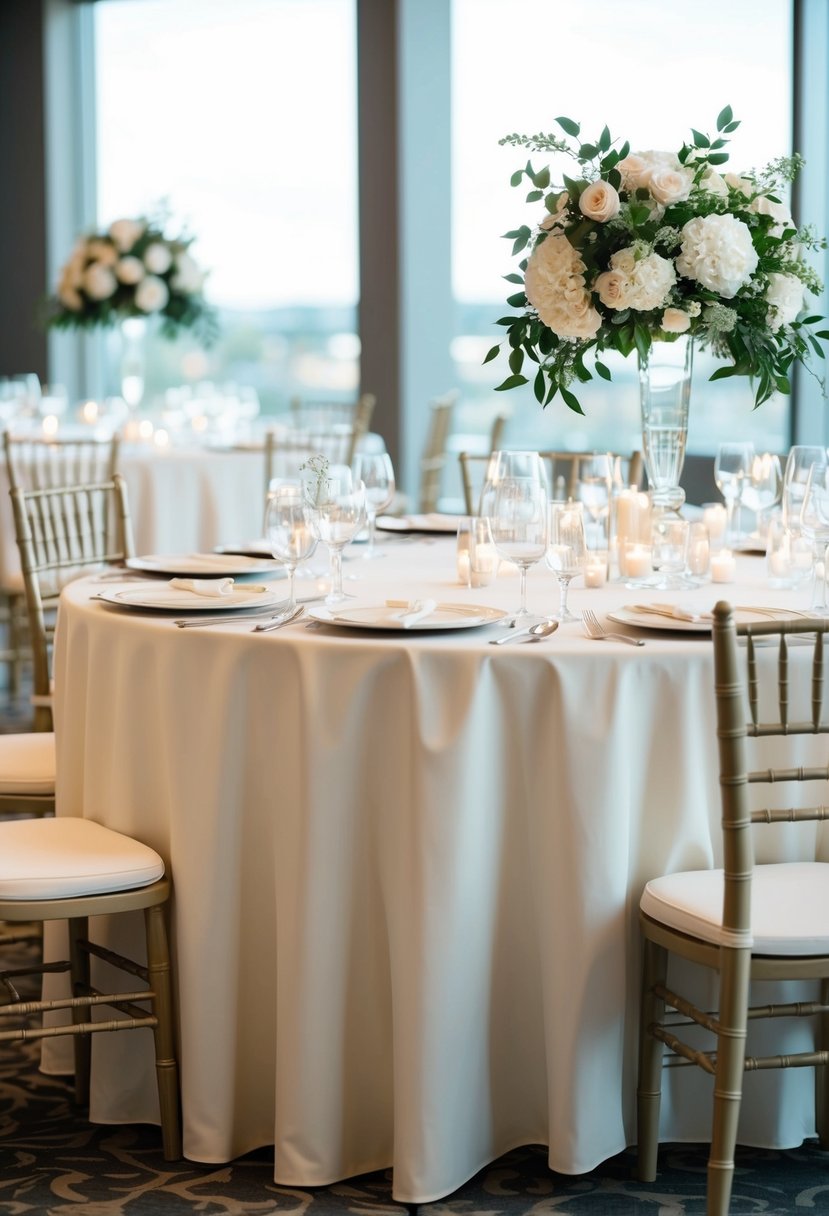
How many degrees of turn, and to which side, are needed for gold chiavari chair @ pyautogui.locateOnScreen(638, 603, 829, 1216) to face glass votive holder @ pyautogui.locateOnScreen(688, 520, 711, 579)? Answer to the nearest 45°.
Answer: approximately 45° to its right

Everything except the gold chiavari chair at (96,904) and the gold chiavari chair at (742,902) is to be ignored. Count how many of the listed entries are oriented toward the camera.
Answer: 0

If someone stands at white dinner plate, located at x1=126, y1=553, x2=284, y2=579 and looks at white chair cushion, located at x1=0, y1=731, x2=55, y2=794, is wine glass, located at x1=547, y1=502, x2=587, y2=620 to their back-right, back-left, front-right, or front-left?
back-left

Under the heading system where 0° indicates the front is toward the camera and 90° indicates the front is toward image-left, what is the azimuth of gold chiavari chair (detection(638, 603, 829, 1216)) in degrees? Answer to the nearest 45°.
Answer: approximately 135°

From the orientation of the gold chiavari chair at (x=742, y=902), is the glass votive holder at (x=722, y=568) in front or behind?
in front

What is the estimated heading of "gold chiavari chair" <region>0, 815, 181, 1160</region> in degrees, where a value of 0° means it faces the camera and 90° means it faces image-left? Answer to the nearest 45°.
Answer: approximately 225°

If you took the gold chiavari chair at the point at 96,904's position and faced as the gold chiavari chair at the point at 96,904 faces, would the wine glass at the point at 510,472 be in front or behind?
in front

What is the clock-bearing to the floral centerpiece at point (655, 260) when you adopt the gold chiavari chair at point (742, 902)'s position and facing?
The floral centerpiece is roughly at 1 o'clock from the gold chiavari chair.

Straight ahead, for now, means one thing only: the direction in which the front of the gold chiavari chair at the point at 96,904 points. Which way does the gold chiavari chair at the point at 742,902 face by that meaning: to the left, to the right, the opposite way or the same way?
to the left
